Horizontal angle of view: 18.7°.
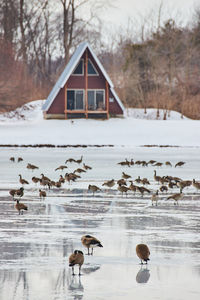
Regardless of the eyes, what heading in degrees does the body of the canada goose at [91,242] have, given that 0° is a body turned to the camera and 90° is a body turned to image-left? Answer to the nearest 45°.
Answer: approximately 90°

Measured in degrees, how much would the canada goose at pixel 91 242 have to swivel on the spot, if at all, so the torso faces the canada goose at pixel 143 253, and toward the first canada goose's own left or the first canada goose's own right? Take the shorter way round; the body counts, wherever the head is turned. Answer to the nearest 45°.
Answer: approximately 135° to the first canada goose's own left
